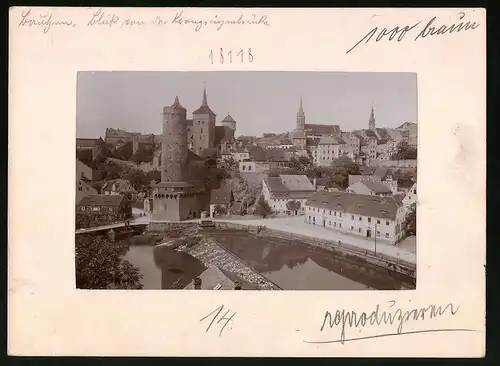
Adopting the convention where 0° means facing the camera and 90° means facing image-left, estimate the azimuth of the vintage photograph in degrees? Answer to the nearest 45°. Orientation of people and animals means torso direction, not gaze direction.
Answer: approximately 0°
